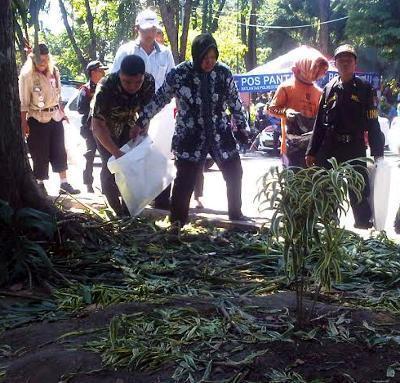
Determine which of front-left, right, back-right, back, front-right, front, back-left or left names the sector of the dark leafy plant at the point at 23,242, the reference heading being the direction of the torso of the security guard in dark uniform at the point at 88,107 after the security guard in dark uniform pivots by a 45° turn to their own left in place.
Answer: back-right

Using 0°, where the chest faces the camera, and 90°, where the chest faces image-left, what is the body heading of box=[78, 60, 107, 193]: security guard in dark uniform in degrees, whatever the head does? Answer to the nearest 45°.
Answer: approximately 270°

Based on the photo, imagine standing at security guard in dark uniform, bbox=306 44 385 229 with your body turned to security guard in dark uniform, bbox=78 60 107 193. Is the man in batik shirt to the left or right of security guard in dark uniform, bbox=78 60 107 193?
left

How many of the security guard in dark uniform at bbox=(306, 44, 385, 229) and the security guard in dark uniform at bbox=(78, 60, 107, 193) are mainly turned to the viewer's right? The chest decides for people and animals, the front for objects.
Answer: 1

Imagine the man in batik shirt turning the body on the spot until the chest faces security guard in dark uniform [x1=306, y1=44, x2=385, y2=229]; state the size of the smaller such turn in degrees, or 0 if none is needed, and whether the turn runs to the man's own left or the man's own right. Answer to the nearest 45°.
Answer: approximately 45° to the man's own left

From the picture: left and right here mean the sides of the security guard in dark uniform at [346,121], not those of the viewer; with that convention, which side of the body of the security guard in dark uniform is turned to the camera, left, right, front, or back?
front

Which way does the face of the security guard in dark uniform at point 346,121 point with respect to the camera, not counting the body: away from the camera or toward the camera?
toward the camera

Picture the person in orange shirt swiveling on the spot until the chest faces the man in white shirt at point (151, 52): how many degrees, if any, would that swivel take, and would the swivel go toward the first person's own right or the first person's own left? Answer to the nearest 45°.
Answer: approximately 135° to the first person's own right

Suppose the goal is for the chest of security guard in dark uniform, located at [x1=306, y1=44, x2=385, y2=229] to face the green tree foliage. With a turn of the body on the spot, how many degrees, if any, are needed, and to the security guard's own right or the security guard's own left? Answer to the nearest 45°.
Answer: approximately 180°

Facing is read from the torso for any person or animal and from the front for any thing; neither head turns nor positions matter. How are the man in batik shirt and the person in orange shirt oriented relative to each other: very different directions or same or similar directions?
same or similar directions

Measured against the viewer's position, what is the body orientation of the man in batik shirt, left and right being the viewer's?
facing the viewer and to the right of the viewer

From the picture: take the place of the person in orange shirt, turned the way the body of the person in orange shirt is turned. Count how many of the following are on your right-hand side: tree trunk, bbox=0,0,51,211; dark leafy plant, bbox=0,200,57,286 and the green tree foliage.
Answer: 2

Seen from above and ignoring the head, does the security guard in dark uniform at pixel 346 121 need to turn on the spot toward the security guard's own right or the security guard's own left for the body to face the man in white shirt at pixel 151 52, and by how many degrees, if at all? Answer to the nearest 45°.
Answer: approximately 90° to the security guard's own right
